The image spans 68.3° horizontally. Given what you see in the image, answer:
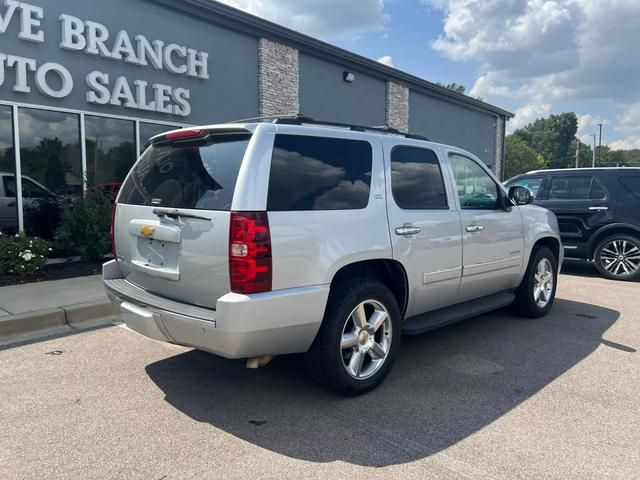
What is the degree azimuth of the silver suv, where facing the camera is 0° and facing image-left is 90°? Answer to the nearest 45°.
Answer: approximately 225°

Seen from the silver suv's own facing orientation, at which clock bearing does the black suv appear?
The black suv is roughly at 12 o'clock from the silver suv.

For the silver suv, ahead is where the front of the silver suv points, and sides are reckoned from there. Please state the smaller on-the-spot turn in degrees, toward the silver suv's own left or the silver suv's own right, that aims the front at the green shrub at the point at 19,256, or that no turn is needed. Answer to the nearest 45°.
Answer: approximately 90° to the silver suv's own left
